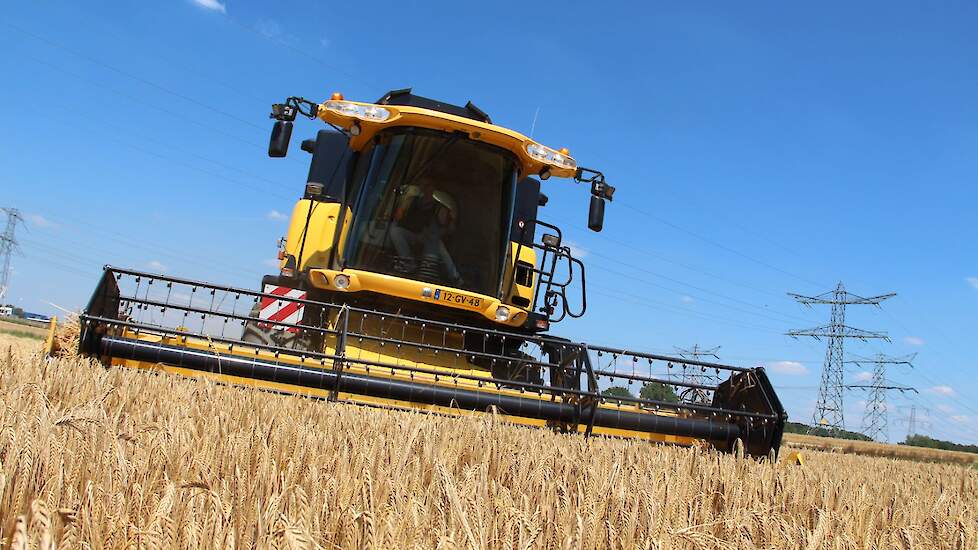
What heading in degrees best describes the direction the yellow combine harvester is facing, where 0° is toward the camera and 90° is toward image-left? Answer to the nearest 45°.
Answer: approximately 0°

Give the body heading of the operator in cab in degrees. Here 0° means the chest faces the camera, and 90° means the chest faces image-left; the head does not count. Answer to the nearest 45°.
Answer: approximately 0°
